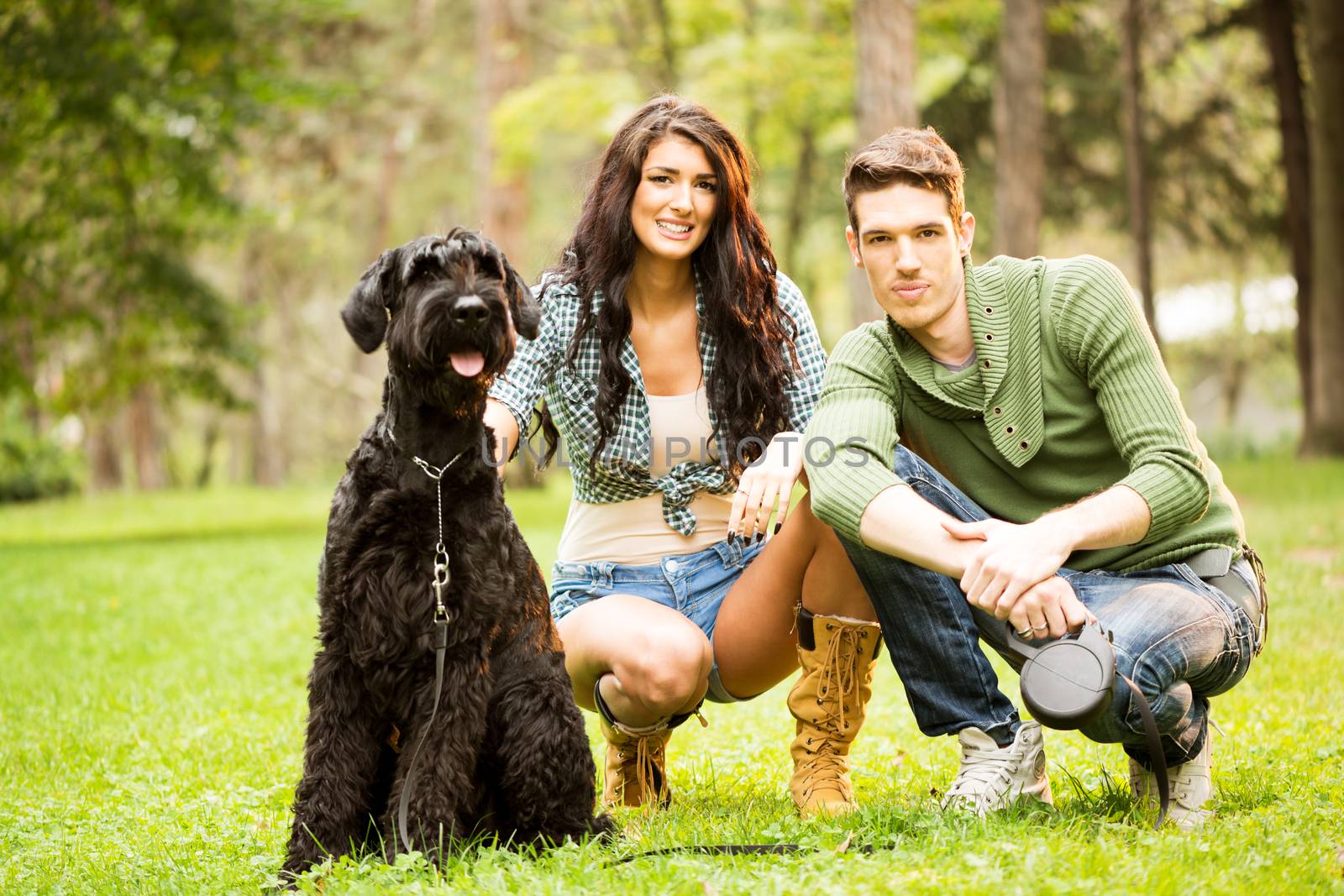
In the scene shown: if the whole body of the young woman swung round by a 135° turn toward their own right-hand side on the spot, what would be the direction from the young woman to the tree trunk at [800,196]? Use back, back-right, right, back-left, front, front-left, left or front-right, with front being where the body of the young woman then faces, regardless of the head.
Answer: front-right

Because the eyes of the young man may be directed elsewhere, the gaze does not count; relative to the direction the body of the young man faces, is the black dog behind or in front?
in front

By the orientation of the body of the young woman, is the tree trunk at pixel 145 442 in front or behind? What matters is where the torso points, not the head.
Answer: behind

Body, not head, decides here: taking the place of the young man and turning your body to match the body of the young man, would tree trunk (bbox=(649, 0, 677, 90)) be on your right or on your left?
on your right

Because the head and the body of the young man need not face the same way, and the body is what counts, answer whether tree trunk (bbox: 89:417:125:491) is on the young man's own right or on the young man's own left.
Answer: on the young man's own right

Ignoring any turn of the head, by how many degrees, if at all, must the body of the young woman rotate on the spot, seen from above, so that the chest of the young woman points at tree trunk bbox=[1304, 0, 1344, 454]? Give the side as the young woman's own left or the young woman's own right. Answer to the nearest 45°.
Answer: approximately 135° to the young woman's own left

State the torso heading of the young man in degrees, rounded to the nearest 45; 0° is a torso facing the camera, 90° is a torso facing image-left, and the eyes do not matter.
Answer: approximately 45°

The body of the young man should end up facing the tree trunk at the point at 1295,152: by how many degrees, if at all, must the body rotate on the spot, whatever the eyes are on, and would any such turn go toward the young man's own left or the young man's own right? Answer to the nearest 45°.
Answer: approximately 135° to the young man's own right
